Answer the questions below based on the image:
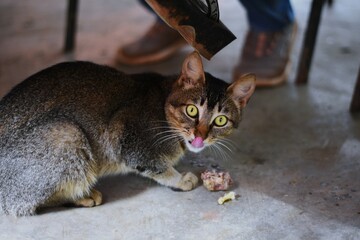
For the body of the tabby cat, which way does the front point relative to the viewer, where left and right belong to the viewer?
facing to the right of the viewer

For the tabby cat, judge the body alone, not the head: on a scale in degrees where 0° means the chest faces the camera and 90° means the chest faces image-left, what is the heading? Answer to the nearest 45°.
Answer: approximately 270°
